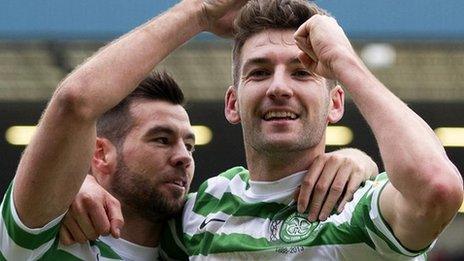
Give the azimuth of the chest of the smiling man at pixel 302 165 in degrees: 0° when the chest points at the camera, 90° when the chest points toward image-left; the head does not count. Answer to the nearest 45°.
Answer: approximately 0°

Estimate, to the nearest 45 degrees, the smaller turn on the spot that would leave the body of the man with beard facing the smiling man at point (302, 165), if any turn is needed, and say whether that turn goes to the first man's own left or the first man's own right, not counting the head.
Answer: approximately 45° to the first man's own left

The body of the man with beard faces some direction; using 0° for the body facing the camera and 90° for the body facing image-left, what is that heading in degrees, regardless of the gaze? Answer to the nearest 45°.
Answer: approximately 315°

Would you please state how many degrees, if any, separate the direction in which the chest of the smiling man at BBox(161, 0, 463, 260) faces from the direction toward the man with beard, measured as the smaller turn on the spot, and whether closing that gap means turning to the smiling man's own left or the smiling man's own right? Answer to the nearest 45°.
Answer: approximately 90° to the smiling man's own right
